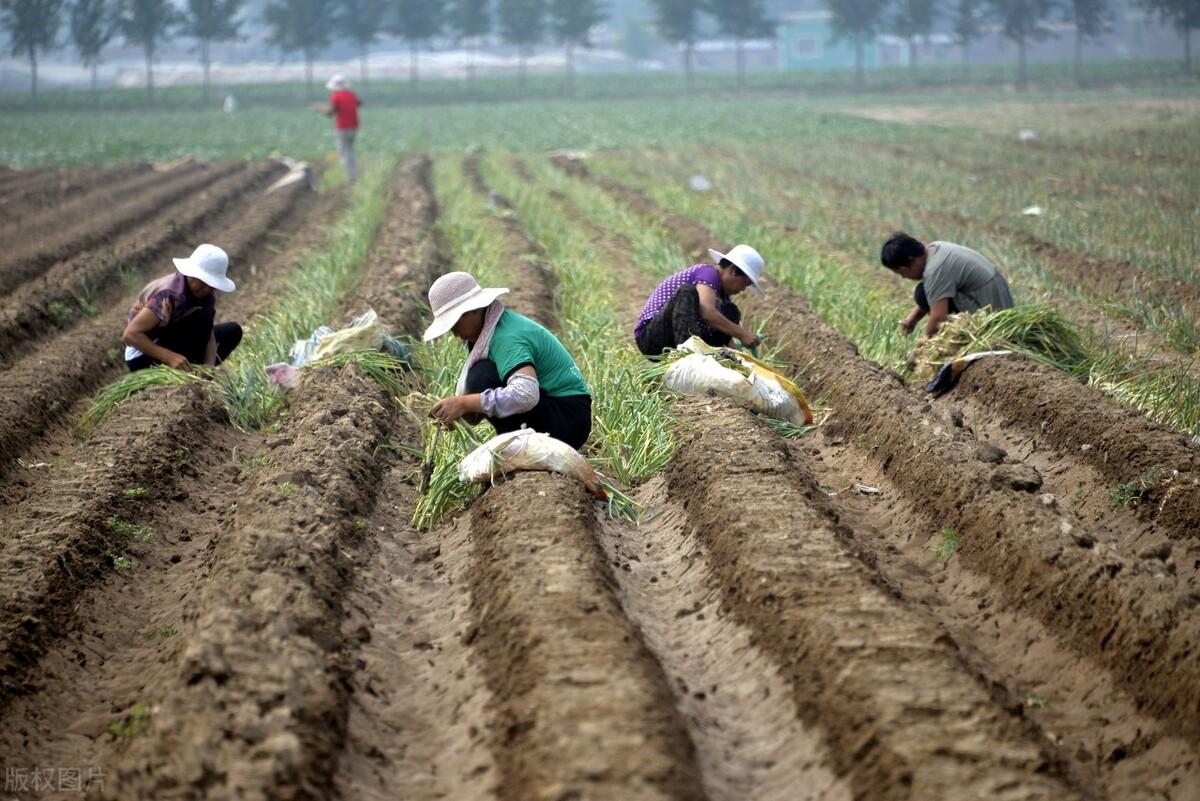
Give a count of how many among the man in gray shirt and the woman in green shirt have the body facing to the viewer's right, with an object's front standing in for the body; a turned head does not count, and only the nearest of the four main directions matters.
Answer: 0

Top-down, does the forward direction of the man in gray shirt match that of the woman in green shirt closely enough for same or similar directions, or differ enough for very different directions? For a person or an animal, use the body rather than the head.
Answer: same or similar directions

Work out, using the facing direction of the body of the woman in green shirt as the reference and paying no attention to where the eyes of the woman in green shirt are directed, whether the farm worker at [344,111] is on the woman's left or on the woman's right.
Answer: on the woman's right

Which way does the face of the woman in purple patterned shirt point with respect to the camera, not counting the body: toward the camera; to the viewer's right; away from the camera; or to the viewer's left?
to the viewer's right

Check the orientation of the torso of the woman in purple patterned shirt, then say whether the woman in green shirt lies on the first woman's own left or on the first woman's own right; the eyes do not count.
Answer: on the first woman's own right

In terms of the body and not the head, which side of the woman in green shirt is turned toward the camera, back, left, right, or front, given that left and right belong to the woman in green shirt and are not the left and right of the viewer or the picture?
left

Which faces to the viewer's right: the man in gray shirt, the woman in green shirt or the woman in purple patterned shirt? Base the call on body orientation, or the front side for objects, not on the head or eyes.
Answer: the woman in purple patterned shirt

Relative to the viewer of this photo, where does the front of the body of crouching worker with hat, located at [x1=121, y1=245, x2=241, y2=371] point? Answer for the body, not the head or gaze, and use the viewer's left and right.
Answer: facing the viewer and to the right of the viewer

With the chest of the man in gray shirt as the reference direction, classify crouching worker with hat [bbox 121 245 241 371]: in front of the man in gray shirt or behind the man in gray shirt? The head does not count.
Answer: in front

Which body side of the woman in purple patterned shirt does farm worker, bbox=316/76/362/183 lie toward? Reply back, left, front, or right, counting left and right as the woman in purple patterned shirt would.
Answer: left

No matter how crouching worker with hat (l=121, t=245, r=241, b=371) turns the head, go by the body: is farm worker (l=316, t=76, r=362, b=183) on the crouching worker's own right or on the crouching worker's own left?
on the crouching worker's own left

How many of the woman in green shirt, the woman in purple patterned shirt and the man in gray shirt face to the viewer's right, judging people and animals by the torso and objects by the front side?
1

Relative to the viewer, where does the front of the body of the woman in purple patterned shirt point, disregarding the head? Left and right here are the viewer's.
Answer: facing to the right of the viewer

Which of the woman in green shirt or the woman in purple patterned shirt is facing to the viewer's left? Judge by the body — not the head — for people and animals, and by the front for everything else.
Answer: the woman in green shirt

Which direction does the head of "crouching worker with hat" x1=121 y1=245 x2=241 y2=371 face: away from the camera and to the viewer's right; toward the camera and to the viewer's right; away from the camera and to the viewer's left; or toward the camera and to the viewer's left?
toward the camera and to the viewer's right

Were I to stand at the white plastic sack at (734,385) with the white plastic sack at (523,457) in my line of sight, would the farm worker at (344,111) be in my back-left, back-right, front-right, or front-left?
back-right

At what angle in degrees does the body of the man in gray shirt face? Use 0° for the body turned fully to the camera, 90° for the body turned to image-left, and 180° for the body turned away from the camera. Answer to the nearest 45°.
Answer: approximately 90°
